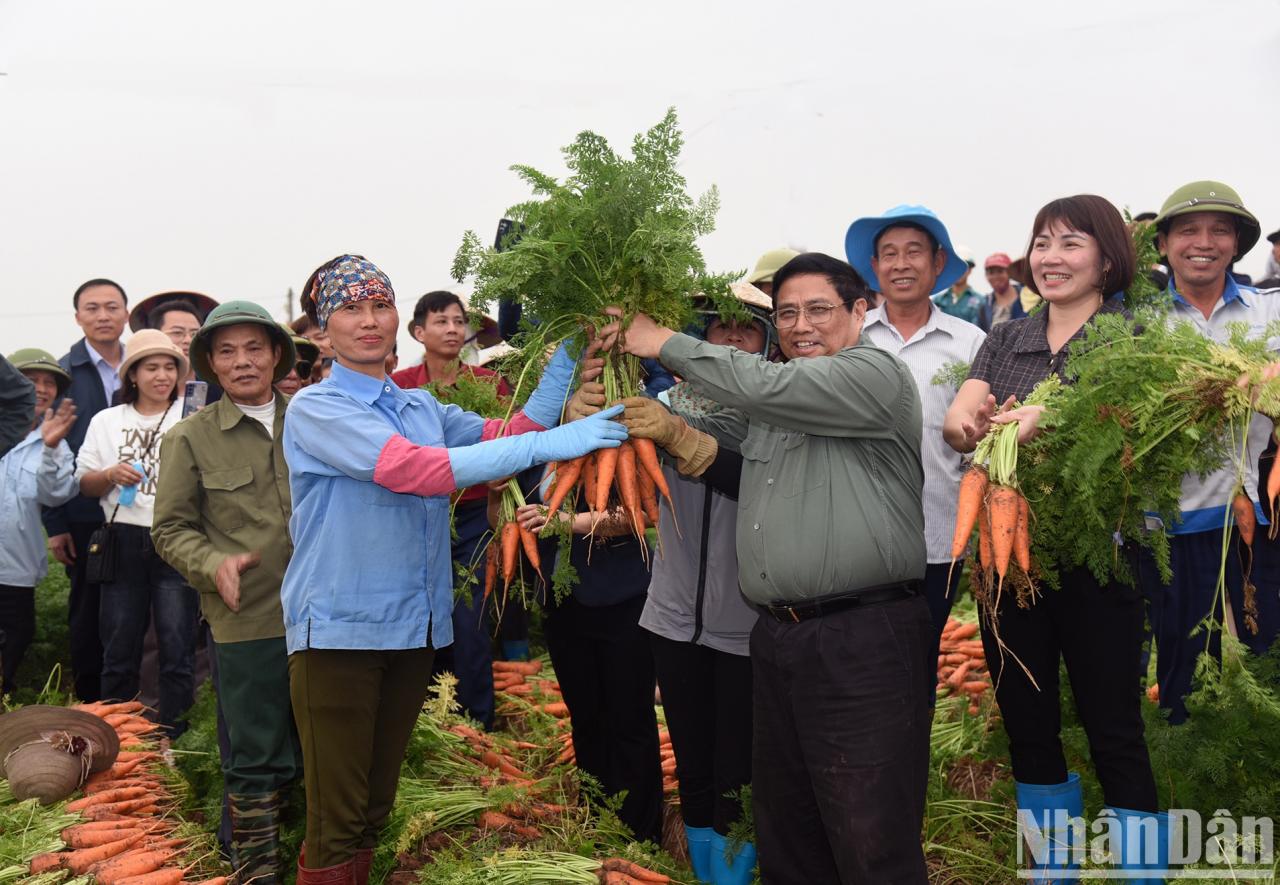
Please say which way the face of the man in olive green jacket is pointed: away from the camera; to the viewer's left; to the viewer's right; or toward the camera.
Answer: toward the camera

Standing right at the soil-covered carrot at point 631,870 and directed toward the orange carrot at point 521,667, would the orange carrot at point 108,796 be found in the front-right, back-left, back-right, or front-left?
front-left

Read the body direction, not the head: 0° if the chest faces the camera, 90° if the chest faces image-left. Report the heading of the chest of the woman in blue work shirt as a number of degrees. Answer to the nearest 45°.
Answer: approximately 315°

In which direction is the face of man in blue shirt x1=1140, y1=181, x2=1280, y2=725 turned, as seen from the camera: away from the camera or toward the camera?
toward the camera

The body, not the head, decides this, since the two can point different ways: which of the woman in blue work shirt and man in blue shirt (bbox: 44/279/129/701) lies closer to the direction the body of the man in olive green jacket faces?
the woman in blue work shirt

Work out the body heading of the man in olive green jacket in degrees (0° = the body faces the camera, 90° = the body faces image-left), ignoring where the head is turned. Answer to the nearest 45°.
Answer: approximately 315°

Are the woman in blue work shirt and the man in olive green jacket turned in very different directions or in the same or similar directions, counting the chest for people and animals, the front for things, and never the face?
same or similar directions

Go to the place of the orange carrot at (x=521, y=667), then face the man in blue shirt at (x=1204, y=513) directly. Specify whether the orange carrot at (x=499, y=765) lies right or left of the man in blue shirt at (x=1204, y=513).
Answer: right

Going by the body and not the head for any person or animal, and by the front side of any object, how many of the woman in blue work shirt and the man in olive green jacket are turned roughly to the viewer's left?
0

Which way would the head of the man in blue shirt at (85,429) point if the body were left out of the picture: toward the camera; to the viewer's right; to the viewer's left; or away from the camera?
toward the camera

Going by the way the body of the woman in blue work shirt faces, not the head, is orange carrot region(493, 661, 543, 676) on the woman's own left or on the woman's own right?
on the woman's own left

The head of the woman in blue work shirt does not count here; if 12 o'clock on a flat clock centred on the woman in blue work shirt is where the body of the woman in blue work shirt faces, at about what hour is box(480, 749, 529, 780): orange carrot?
The orange carrot is roughly at 8 o'clock from the woman in blue work shirt.

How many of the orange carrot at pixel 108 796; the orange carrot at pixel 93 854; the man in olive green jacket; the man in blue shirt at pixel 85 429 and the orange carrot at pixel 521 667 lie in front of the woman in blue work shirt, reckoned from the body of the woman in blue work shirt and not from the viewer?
0

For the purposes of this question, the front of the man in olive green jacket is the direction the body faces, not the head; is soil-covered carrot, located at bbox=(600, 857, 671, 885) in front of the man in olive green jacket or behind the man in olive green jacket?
in front
